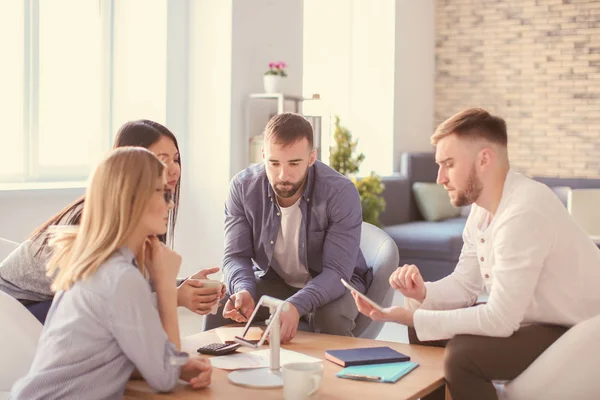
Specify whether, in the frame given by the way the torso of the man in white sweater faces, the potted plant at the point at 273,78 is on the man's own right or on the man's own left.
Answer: on the man's own right

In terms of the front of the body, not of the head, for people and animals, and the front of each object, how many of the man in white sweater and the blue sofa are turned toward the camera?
1

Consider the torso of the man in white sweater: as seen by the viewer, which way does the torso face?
to the viewer's left

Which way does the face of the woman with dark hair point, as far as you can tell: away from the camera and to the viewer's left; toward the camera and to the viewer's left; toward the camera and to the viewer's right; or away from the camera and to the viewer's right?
toward the camera and to the viewer's right

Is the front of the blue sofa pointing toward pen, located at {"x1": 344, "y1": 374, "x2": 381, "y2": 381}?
yes

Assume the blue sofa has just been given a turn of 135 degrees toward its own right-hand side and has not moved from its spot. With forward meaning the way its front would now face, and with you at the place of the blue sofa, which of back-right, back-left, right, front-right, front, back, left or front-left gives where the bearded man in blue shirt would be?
back-left

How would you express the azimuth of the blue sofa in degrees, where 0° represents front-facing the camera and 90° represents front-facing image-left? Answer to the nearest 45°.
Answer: approximately 0°

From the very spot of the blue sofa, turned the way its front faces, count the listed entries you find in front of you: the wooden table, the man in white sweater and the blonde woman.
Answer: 3

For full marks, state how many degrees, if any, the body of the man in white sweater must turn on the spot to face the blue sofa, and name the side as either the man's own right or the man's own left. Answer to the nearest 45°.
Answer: approximately 90° to the man's own right

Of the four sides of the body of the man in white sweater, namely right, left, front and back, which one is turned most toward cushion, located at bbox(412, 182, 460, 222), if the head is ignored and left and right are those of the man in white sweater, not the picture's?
right

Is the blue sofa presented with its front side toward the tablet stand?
yes

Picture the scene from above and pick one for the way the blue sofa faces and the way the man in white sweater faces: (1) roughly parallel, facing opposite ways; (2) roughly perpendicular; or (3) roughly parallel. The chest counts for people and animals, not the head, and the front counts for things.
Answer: roughly perpendicular

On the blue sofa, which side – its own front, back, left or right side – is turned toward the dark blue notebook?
front

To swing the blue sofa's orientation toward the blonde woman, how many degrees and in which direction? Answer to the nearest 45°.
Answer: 0° — it already faces them
